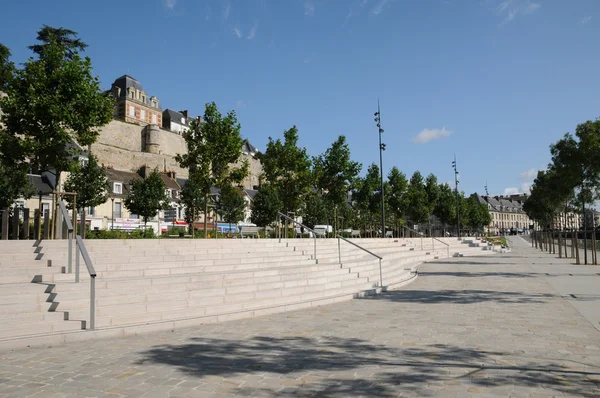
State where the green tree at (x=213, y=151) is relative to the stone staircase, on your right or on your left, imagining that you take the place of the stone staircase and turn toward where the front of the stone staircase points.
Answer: on your left

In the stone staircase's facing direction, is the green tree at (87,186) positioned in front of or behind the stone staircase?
behind

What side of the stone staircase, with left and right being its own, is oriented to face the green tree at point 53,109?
back

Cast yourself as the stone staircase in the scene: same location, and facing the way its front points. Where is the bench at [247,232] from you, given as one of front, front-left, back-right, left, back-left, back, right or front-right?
back-left

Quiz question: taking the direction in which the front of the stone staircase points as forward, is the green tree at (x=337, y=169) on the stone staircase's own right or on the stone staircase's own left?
on the stone staircase's own left

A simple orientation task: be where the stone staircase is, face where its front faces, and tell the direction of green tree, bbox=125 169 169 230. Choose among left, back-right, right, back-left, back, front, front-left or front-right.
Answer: back-left
